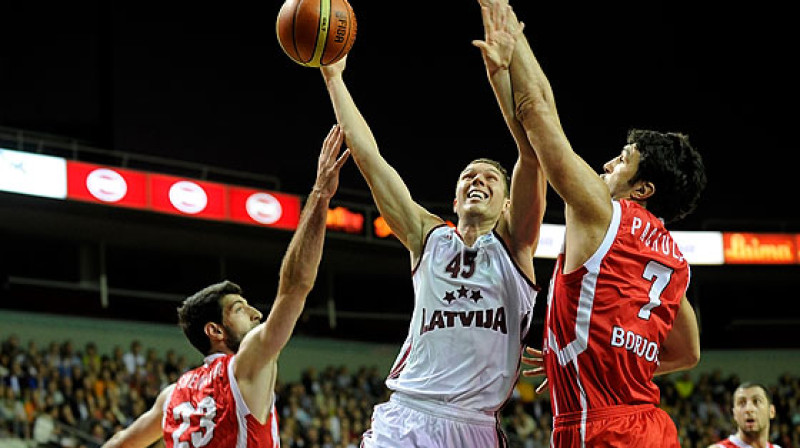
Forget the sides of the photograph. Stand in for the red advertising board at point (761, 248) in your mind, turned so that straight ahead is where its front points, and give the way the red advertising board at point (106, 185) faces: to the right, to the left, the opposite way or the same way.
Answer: to the left

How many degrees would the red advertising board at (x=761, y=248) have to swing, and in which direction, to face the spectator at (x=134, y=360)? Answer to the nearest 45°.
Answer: approximately 45° to its right

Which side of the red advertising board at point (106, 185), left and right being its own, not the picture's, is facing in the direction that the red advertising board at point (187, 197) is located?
left

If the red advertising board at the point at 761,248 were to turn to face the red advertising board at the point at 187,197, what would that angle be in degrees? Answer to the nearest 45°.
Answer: approximately 45° to its right

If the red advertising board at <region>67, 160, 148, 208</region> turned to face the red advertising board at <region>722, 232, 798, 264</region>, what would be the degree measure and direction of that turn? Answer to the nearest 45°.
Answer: approximately 45° to its left

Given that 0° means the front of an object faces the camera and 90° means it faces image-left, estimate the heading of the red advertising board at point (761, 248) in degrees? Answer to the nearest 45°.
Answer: approximately 0°

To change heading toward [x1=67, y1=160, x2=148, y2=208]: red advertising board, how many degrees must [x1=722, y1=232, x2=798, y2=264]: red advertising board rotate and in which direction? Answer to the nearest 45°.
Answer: approximately 45° to its right
